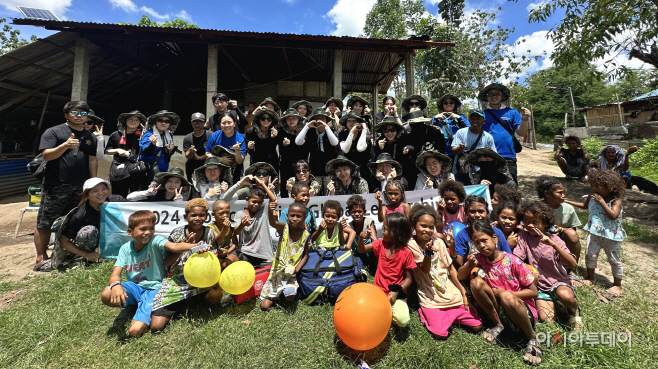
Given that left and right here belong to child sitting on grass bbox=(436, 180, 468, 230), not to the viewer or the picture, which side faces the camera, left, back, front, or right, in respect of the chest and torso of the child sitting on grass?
front

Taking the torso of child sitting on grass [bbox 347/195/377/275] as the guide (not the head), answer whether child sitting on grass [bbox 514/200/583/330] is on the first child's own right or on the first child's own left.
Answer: on the first child's own left

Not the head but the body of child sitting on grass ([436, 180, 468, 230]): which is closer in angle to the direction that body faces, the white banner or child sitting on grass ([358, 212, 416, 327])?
the child sitting on grass

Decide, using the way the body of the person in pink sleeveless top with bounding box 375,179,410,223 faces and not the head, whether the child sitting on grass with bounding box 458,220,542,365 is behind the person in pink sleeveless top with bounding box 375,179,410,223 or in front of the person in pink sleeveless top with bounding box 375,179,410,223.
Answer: in front

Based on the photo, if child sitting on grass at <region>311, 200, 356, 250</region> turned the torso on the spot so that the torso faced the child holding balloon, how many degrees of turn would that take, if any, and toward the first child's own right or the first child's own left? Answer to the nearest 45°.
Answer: approximately 90° to the first child's own right

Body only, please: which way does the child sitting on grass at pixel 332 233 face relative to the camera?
toward the camera

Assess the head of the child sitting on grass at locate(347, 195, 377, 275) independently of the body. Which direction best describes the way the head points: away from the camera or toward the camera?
toward the camera

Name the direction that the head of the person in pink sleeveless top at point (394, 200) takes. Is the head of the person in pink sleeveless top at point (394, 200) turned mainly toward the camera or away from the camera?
toward the camera

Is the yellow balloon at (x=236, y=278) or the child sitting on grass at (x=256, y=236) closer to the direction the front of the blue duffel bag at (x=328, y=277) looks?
the yellow balloon

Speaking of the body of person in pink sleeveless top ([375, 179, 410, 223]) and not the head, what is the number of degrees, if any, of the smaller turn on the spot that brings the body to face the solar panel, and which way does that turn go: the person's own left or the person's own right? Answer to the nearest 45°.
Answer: approximately 90° to the person's own right
